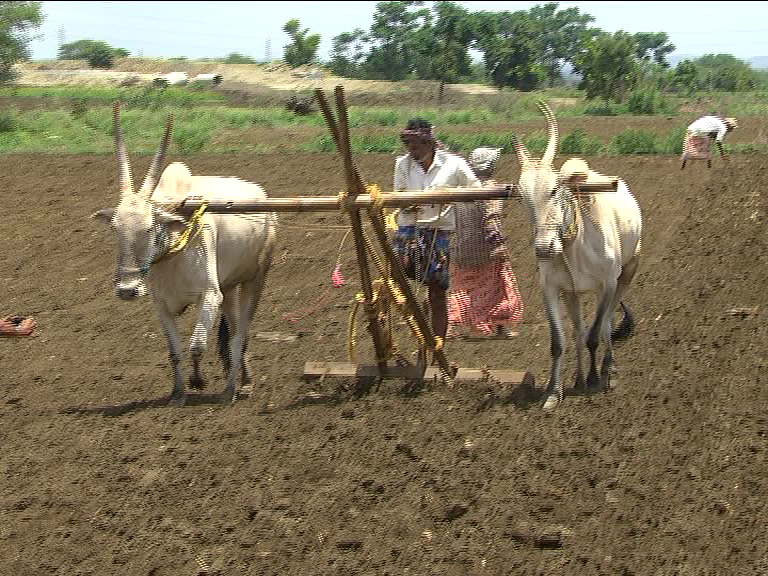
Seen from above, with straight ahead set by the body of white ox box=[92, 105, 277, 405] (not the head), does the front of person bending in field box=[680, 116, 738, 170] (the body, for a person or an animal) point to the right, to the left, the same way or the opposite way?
to the left

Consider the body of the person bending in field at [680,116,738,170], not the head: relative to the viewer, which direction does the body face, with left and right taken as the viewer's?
facing to the right of the viewer

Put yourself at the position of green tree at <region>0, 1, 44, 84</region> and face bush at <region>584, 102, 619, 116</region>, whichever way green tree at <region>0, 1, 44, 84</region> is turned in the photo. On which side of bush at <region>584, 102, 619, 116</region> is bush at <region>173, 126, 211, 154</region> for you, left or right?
right

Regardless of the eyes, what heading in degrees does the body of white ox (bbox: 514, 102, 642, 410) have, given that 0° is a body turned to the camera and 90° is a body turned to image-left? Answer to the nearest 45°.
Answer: approximately 45°

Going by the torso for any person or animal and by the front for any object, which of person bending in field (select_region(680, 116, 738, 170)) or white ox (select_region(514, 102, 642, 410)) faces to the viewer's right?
the person bending in field

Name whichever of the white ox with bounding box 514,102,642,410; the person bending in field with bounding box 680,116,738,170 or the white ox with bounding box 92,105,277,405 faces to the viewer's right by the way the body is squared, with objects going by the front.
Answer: the person bending in field

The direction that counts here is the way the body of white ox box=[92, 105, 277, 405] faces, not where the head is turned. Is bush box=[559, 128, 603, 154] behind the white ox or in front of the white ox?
behind

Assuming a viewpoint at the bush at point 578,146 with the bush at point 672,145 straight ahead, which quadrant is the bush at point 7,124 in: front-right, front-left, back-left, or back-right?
back-left

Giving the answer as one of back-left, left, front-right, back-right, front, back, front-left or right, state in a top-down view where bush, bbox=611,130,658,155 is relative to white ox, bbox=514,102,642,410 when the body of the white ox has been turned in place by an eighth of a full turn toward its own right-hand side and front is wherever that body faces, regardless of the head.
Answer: right

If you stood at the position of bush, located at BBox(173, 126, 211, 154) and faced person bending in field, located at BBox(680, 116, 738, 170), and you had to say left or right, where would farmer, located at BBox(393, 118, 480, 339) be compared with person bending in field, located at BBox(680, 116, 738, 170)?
right
